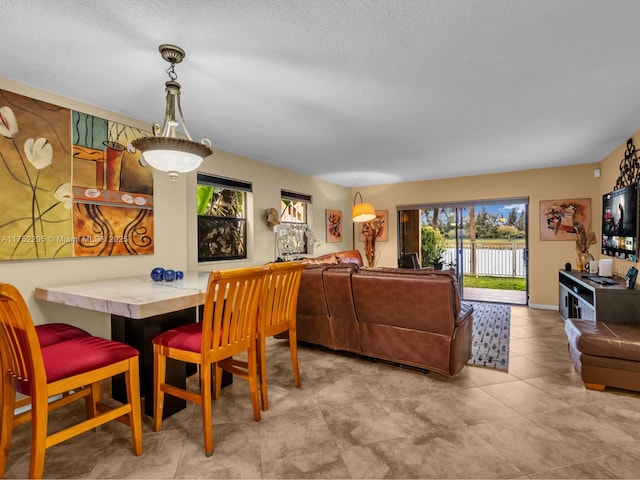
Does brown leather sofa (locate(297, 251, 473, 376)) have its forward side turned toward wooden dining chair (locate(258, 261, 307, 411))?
no

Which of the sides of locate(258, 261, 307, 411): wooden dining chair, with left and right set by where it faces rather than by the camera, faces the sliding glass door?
right

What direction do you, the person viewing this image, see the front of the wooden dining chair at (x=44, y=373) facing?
facing away from the viewer and to the right of the viewer

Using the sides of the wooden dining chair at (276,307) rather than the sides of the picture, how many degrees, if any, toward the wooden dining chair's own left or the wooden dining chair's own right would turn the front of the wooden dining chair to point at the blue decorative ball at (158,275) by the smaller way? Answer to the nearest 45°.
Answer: approximately 45° to the wooden dining chair's own left

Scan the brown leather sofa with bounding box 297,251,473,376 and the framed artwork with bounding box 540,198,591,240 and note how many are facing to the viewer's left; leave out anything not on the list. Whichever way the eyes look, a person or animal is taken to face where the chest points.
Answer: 0

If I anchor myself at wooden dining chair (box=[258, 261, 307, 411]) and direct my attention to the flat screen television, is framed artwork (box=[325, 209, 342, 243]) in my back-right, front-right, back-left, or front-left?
front-left

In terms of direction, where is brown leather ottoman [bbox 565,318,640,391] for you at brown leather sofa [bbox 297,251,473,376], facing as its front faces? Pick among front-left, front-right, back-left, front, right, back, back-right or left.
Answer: front-right

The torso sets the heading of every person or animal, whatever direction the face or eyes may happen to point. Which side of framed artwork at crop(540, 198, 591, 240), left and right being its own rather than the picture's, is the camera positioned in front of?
front

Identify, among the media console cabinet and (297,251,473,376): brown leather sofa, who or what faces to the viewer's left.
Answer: the media console cabinet

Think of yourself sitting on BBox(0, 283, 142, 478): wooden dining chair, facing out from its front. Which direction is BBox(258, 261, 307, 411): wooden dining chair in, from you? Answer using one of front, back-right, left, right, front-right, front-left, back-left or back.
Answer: front-right

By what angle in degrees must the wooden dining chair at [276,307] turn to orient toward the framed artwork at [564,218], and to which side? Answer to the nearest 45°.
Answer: approximately 90° to its right

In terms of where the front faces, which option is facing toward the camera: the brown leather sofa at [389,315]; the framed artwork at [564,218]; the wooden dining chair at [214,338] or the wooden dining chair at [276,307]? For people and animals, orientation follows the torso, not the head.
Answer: the framed artwork

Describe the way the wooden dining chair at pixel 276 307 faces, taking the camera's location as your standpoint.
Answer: facing away from the viewer and to the left of the viewer

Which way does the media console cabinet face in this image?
to the viewer's left

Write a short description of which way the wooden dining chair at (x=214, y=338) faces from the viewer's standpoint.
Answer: facing away from the viewer and to the left of the viewer

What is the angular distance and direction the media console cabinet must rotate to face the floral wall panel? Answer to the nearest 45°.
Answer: approximately 45° to its left

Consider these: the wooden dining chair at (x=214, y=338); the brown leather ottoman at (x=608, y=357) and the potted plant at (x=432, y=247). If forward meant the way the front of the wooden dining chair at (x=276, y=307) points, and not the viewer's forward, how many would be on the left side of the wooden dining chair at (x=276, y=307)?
1

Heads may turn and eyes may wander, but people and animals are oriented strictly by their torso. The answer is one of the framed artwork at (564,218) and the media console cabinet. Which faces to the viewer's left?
the media console cabinet

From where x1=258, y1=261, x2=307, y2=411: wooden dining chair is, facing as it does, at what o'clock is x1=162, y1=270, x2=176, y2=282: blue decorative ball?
The blue decorative ball is roughly at 11 o'clock from the wooden dining chair.

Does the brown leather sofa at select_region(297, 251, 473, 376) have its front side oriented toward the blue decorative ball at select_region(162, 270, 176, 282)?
no

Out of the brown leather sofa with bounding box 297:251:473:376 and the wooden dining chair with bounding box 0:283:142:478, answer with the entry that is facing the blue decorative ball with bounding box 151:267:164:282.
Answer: the wooden dining chair

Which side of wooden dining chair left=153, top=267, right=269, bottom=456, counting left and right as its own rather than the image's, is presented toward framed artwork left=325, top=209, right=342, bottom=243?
right
